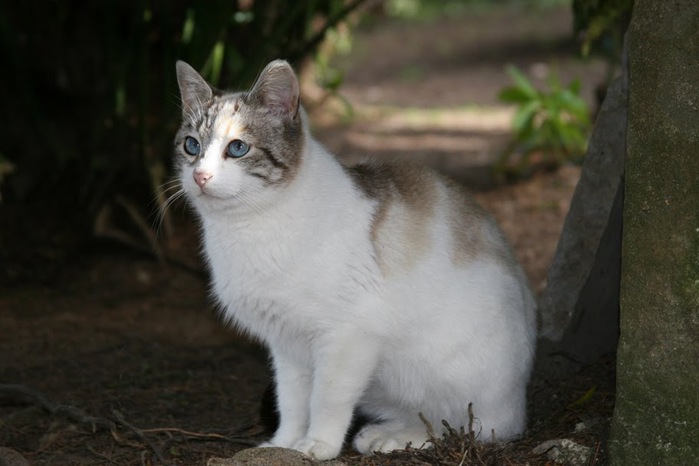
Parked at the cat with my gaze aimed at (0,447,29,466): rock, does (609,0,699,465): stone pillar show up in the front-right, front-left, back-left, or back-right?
back-left

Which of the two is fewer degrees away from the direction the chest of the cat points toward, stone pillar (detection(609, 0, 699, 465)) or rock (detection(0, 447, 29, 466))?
the rock

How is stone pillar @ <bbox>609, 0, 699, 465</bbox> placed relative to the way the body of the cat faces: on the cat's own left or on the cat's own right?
on the cat's own left

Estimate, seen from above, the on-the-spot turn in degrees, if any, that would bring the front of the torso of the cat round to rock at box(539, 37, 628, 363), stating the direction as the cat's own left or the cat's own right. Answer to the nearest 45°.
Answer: approximately 180°

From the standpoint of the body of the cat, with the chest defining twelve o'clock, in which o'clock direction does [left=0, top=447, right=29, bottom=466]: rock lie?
The rock is roughly at 1 o'clock from the cat.

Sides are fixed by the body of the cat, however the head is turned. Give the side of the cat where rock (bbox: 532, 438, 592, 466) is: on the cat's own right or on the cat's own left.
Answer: on the cat's own left

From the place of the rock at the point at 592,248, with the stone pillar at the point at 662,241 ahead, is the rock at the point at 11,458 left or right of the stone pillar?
right

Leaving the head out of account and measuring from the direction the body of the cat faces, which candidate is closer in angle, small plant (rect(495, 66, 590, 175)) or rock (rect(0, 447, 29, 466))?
the rock
